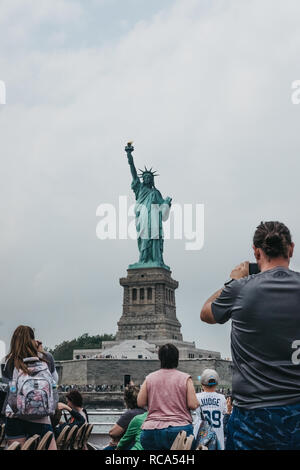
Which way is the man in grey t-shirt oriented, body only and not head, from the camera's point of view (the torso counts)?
away from the camera

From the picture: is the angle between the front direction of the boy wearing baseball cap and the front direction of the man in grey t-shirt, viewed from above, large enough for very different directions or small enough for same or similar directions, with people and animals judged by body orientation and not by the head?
same or similar directions

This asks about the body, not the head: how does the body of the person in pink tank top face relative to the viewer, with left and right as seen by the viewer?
facing away from the viewer

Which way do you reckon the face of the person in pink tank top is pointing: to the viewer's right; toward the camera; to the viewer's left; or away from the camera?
away from the camera

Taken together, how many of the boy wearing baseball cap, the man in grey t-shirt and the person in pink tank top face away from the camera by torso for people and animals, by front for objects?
3

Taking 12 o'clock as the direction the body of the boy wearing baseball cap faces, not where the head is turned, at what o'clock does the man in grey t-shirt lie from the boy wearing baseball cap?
The man in grey t-shirt is roughly at 6 o'clock from the boy wearing baseball cap.

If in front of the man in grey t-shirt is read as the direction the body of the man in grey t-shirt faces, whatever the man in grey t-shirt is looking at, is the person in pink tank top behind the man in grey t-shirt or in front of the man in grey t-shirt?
in front

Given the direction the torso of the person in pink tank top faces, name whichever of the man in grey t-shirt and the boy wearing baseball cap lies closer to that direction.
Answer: the boy wearing baseball cap

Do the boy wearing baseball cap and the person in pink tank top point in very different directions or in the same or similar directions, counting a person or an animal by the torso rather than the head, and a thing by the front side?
same or similar directions

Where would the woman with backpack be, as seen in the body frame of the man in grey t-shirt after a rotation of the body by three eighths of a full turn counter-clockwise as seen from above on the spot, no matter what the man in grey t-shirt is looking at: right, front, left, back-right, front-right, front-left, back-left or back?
right

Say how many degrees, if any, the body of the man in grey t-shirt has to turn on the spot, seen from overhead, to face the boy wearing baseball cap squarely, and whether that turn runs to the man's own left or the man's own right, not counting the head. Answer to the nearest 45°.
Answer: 0° — they already face them

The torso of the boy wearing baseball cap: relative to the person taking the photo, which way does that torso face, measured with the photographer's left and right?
facing away from the viewer

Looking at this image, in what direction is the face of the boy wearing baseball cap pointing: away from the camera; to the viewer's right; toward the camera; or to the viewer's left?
away from the camera
